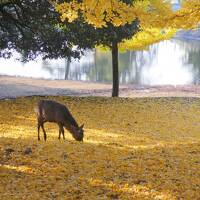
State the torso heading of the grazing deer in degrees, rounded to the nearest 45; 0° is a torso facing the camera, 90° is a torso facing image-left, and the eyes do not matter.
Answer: approximately 270°

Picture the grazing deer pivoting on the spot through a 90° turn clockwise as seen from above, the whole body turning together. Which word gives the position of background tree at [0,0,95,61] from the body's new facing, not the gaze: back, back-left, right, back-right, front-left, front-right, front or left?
back
